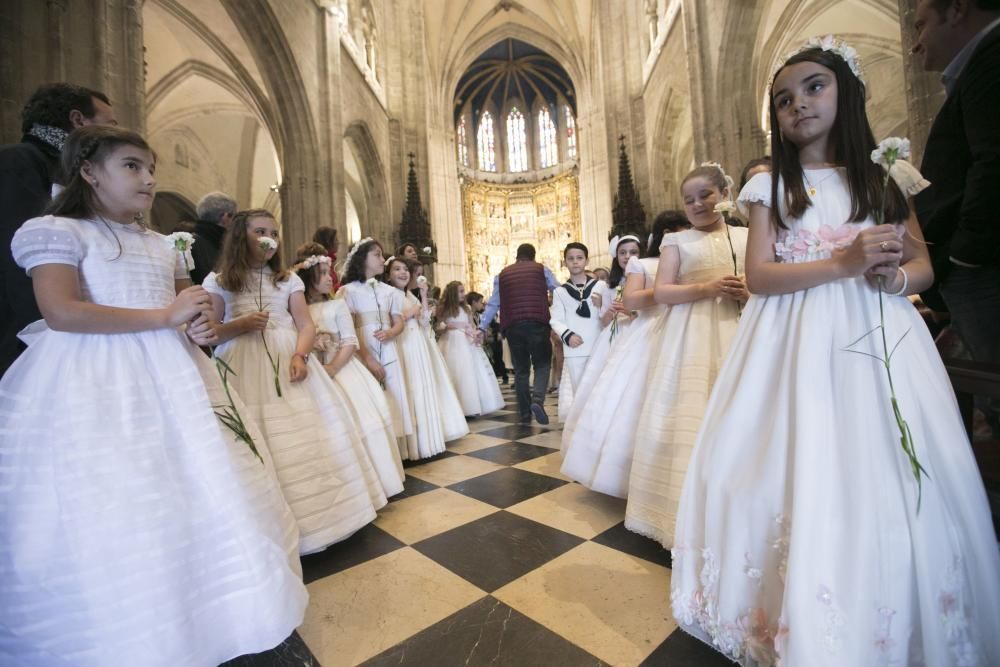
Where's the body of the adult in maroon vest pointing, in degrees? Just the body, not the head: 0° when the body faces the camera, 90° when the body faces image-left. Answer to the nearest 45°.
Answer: approximately 180°

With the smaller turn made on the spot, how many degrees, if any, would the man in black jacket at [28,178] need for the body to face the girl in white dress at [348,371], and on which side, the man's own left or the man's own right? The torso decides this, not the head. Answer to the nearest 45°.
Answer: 0° — they already face them

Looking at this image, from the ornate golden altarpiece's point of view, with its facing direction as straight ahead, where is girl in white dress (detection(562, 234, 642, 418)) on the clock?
The girl in white dress is roughly at 12 o'clock from the ornate golden altarpiece.

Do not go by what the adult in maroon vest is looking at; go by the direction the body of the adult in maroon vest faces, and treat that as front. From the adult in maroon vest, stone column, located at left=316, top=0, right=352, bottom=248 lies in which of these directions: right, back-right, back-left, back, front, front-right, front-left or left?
front-left

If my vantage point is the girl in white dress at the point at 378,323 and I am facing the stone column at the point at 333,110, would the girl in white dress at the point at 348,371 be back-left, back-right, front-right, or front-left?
back-left

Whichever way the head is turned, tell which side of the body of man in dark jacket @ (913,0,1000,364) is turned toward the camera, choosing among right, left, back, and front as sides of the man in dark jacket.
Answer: left

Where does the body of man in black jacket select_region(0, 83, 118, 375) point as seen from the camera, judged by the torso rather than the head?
to the viewer's right

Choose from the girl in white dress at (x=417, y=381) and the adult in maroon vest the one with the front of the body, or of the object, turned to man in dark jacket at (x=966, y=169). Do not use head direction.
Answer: the girl in white dress

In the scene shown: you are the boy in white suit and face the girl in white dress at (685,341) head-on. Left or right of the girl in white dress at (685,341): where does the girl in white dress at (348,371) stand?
right

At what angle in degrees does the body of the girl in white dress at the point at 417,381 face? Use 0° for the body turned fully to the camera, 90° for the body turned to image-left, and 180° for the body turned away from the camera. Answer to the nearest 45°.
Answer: approximately 315°

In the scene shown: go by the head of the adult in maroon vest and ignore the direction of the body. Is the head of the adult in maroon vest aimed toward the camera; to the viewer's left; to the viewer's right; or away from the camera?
away from the camera

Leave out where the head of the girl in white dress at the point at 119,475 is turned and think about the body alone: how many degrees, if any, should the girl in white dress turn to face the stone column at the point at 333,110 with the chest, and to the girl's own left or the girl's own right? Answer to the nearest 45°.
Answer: approximately 90° to the girl's own left

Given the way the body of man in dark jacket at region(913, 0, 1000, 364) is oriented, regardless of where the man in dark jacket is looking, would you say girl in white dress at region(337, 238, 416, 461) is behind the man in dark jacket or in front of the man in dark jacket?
in front

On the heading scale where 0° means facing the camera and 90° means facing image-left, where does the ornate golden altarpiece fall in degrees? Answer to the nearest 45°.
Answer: approximately 0°

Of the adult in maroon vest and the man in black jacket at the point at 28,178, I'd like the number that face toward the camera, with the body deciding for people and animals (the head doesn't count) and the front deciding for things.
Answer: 0
